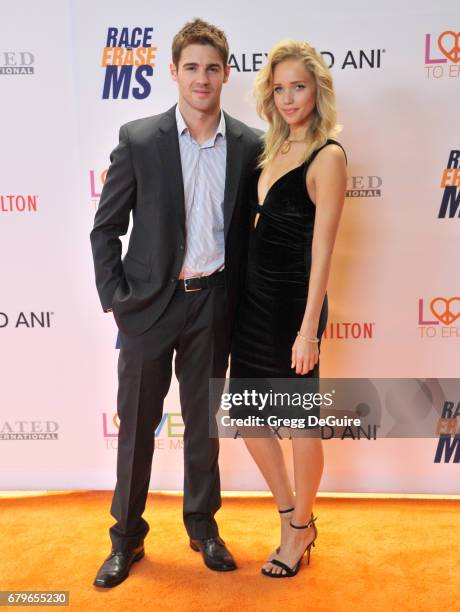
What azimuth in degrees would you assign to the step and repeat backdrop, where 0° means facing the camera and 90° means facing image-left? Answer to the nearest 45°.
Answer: approximately 0°

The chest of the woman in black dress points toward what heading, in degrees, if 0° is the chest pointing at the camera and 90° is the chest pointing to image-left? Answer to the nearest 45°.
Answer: approximately 45°

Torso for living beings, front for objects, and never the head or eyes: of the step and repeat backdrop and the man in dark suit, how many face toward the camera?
2
